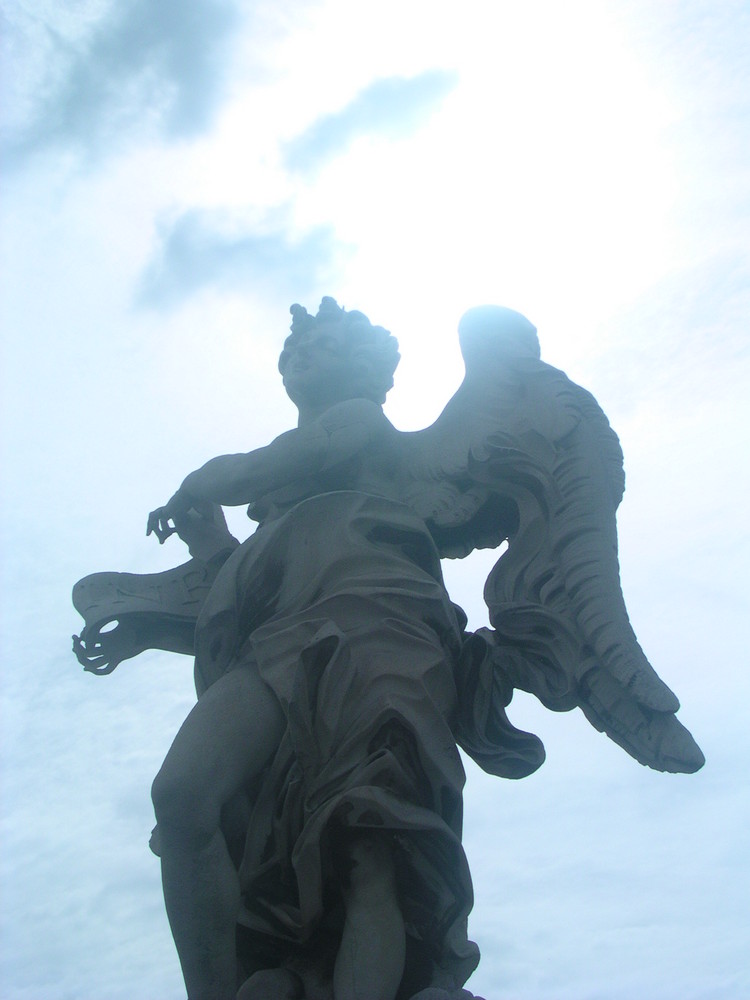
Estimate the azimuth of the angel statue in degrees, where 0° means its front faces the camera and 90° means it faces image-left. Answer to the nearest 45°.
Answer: approximately 45°
